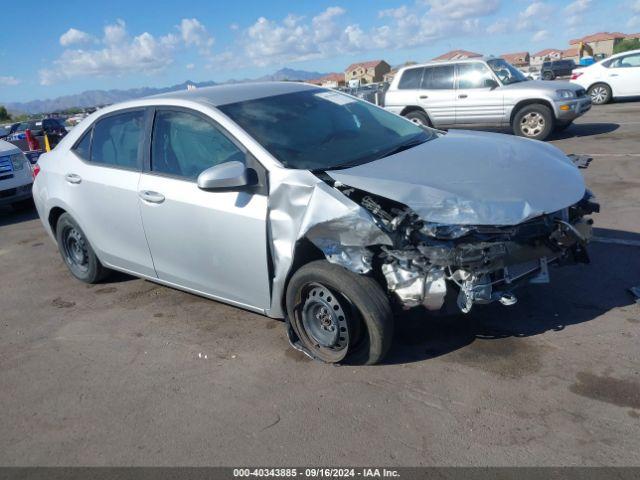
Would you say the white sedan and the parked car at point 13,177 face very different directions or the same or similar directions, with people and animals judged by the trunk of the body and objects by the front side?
same or similar directions

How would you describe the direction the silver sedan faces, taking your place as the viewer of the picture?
facing the viewer and to the right of the viewer

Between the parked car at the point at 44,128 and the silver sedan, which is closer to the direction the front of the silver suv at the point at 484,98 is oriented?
the silver sedan

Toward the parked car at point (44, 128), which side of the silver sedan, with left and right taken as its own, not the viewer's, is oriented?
back

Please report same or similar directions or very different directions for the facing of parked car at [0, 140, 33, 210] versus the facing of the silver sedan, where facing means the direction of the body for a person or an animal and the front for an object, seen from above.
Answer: same or similar directions

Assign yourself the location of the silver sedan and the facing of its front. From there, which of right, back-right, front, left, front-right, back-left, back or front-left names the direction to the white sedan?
left

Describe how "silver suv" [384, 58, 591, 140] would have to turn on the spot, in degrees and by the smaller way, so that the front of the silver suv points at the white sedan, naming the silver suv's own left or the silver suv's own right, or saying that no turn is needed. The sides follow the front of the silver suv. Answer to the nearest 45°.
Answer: approximately 90° to the silver suv's own left

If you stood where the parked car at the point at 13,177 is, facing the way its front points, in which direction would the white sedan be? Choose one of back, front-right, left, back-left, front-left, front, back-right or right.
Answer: front-left

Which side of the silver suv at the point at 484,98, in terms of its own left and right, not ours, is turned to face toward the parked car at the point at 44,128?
back
